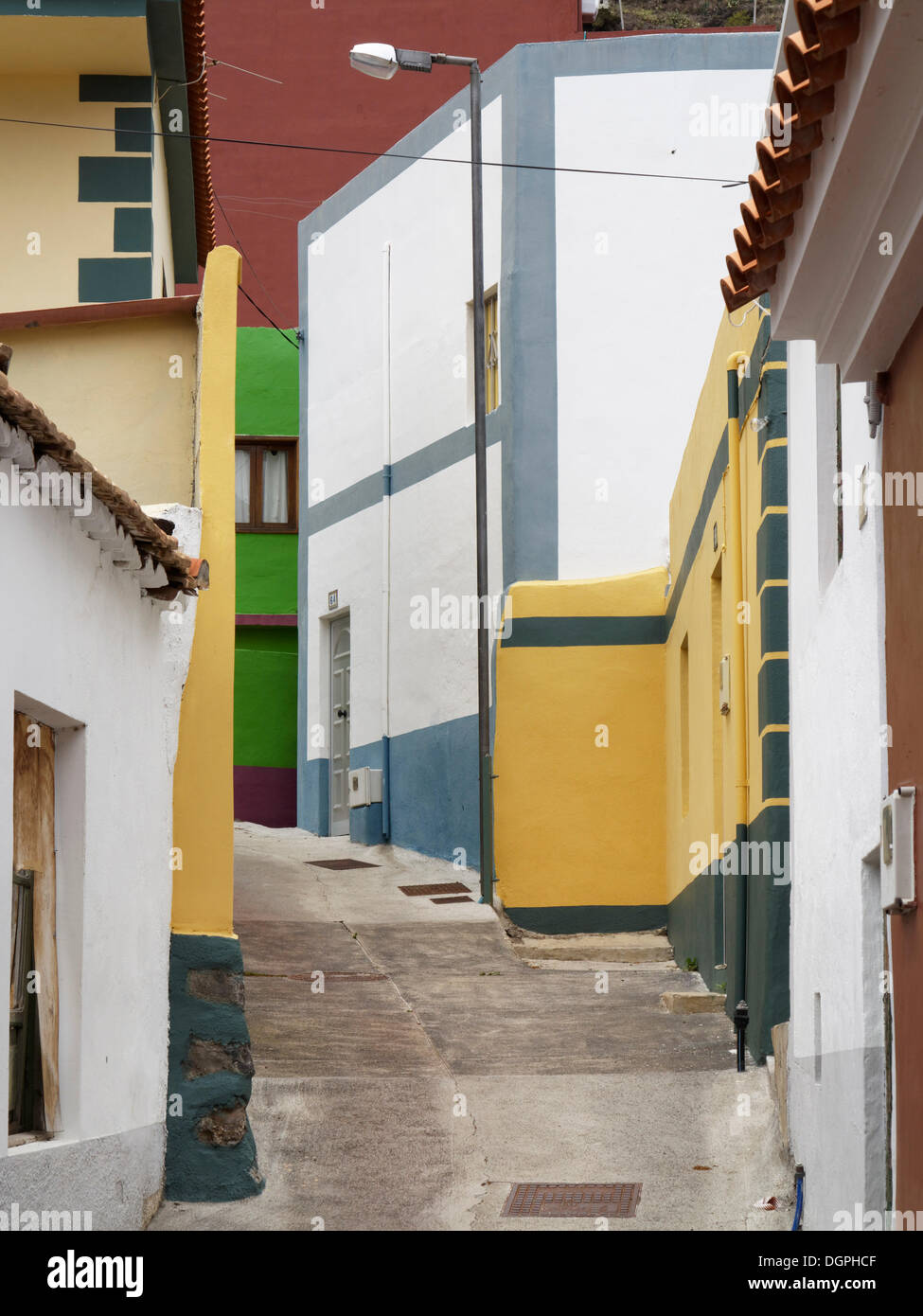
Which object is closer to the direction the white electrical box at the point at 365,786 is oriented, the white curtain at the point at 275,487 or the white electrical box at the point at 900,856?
the white electrical box

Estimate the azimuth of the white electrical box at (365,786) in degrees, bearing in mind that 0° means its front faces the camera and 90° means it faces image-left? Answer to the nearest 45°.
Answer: approximately 45°

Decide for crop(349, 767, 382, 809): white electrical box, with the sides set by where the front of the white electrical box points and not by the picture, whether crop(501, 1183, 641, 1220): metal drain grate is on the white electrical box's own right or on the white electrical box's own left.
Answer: on the white electrical box's own left

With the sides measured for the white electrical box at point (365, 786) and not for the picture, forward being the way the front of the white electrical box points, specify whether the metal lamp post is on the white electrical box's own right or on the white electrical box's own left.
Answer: on the white electrical box's own left

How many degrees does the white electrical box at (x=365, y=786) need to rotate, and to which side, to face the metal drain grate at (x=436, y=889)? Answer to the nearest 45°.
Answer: approximately 45° to its left

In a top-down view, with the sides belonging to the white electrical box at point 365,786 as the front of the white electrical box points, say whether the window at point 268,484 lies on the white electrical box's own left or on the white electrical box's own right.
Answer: on the white electrical box's own right

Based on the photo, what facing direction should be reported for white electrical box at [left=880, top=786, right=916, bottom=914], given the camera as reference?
facing to the left of the viewer
